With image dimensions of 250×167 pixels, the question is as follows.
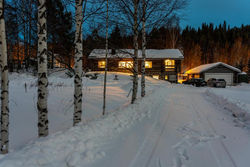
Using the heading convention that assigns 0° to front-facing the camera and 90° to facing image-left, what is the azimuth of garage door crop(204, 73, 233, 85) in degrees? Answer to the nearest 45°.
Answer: approximately 0°
